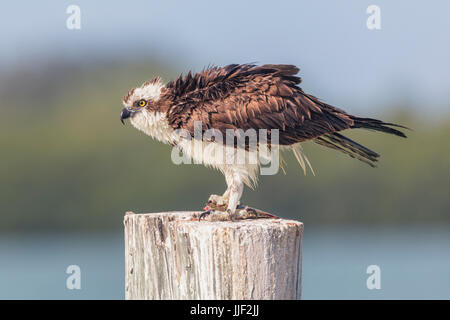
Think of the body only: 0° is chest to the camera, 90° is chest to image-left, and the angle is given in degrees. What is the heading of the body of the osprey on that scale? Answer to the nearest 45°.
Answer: approximately 90°
